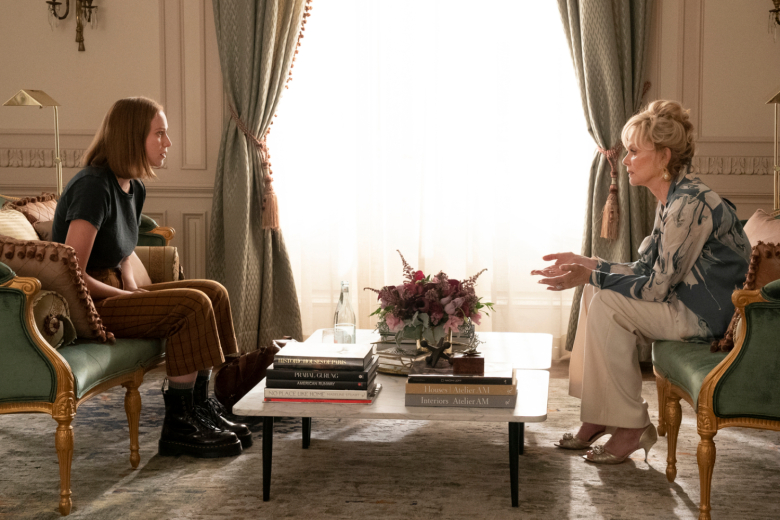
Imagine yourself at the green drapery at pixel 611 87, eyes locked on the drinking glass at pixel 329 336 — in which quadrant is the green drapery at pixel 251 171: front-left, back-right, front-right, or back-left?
front-right

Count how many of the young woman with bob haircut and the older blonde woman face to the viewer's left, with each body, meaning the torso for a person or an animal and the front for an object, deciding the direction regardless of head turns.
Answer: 1

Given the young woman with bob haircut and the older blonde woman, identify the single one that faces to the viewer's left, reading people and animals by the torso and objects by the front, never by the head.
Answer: the older blonde woman

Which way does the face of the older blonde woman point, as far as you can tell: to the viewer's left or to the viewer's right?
to the viewer's left

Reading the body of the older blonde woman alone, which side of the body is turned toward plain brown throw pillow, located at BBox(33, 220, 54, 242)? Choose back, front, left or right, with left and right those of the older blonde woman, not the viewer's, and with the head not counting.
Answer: front

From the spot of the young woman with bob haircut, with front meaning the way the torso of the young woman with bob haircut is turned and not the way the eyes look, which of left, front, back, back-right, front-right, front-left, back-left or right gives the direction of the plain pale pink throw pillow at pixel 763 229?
front

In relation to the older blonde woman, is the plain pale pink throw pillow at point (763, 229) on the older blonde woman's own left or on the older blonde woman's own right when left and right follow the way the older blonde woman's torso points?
on the older blonde woman's own right

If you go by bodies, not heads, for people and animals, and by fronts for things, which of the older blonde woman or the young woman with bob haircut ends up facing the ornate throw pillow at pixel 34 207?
the older blonde woman

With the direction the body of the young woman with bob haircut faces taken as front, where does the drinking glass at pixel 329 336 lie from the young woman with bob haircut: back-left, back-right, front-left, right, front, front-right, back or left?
front

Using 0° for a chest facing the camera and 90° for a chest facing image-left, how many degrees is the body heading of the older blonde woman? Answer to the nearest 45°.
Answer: approximately 90°

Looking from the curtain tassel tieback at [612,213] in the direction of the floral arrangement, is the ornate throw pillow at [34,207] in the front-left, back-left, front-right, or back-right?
front-right

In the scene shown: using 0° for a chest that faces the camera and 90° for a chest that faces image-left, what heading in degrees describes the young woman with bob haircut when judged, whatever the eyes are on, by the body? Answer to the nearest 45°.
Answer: approximately 270°

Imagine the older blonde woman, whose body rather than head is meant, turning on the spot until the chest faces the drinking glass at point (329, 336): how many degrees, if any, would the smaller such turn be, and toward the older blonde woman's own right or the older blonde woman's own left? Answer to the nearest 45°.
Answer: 0° — they already face it

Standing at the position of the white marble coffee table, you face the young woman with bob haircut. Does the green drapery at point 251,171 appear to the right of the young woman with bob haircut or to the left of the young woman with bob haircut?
right

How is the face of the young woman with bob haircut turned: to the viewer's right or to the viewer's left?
to the viewer's right
